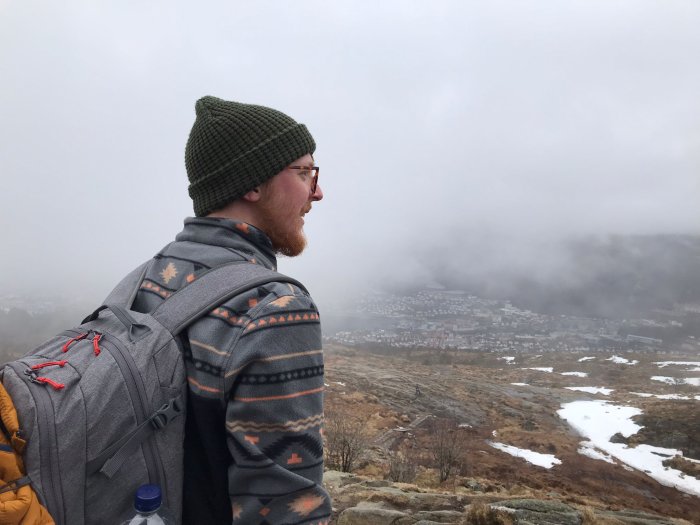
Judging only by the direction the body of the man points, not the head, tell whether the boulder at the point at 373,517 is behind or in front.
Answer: in front

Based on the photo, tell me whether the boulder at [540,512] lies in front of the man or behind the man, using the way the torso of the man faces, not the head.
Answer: in front

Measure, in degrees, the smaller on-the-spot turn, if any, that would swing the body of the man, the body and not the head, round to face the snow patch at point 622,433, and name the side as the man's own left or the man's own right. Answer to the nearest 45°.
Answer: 0° — they already face it

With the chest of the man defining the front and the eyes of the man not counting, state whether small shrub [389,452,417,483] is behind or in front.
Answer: in front

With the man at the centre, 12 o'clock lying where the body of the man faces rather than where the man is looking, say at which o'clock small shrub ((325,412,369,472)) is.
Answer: The small shrub is roughly at 11 o'clock from the man.

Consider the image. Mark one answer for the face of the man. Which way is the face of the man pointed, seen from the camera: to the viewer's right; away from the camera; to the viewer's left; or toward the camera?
to the viewer's right

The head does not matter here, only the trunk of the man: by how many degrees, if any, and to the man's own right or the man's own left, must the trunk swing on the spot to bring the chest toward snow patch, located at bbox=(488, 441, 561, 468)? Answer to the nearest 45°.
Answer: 0° — they already face it

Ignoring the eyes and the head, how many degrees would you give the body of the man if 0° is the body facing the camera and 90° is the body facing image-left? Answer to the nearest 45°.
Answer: approximately 225°
